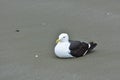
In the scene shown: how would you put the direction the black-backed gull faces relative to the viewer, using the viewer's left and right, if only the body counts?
facing the viewer and to the left of the viewer
